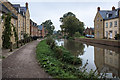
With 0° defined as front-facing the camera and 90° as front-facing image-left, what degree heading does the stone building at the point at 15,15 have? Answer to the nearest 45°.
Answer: approximately 315°

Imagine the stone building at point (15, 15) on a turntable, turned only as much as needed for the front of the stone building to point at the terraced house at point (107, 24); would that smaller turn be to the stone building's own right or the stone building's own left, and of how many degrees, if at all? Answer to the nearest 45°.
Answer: approximately 45° to the stone building's own left

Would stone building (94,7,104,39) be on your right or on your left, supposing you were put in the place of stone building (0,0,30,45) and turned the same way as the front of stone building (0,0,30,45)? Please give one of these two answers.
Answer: on your left
